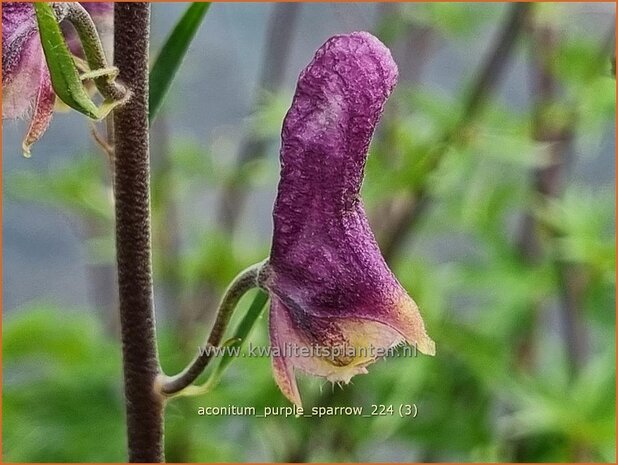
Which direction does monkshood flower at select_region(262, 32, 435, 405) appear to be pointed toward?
to the viewer's right
